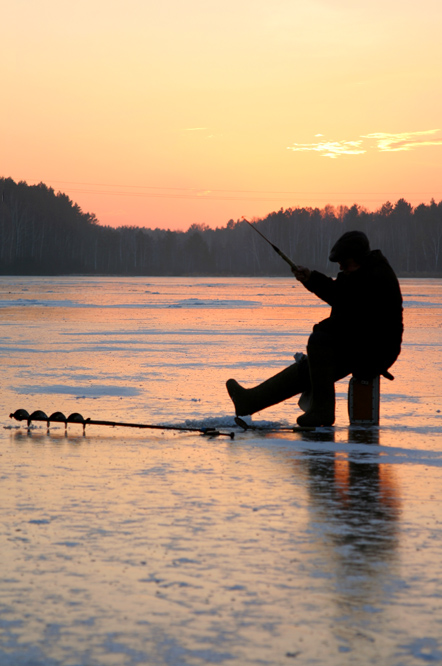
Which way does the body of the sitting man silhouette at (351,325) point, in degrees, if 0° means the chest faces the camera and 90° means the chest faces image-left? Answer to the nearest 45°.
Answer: approximately 90°

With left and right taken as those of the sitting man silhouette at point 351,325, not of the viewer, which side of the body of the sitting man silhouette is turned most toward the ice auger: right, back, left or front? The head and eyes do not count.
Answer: front
